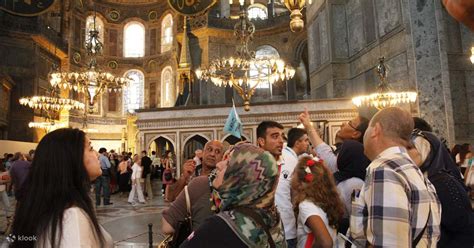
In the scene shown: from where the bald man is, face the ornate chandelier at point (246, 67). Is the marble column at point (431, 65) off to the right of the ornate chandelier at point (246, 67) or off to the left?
right

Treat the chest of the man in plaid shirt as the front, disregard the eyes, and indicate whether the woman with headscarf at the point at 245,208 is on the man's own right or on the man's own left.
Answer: on the man's own left

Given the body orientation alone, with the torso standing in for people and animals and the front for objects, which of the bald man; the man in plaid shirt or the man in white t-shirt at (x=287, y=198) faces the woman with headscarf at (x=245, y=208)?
the bald man

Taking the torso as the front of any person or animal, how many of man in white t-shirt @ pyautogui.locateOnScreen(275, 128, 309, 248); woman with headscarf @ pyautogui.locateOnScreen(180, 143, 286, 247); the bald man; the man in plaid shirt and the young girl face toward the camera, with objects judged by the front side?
1

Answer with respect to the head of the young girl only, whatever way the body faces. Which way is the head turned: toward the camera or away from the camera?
away from the camera

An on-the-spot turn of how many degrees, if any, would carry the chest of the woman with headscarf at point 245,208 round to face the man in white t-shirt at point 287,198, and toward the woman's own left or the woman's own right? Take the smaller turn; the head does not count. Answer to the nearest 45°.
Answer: approximately 45° to the woman's own right

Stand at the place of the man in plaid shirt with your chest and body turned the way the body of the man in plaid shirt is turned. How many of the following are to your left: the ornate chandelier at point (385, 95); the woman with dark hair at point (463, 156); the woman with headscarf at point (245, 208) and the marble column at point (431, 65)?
1

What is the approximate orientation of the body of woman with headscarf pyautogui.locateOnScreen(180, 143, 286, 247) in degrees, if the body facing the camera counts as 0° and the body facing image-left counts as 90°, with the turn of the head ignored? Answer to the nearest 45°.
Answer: approximately 135°

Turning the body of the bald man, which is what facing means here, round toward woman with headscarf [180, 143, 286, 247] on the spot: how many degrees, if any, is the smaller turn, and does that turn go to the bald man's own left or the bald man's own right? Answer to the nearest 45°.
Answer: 0° — they already face them

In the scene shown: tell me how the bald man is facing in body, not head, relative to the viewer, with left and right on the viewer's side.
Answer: facing the viewer

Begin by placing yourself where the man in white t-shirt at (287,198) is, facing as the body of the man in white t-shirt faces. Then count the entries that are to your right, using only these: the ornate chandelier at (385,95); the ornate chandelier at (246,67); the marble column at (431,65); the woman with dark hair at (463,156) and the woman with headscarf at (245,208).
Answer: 1
